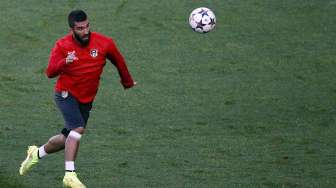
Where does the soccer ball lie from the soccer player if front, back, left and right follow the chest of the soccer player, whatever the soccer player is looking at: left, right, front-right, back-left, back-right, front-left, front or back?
left

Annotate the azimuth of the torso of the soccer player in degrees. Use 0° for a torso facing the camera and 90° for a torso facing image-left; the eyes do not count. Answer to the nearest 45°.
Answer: approximately 315°
